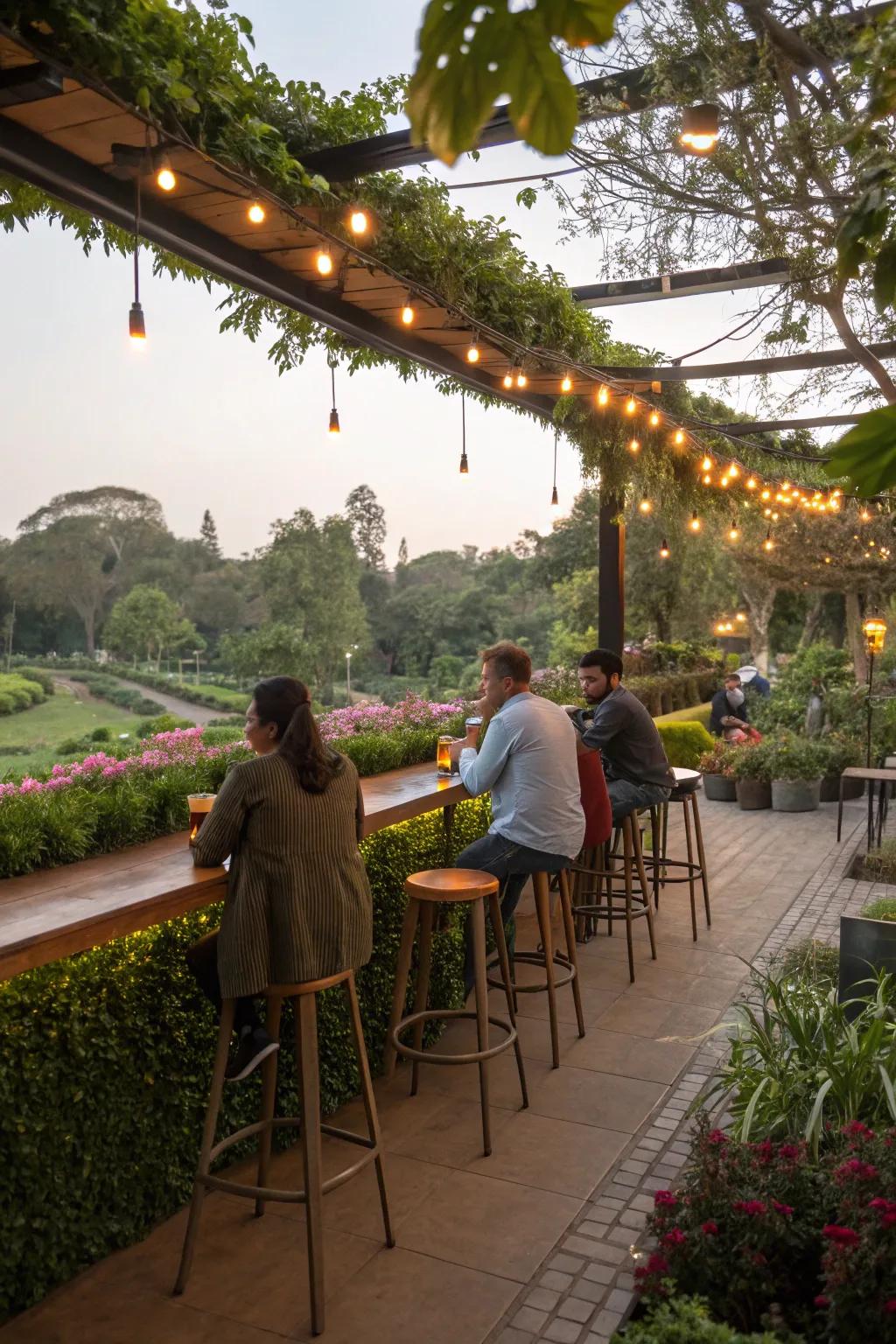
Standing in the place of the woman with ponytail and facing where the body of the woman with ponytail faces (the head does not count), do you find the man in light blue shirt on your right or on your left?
on your right

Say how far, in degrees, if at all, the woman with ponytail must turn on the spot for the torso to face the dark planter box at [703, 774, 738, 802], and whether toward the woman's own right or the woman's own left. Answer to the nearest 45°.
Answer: approximately 90° to the woman's own right

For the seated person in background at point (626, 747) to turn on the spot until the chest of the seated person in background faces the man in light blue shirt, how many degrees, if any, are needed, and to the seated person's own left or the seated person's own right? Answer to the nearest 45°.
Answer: approximately 90° to the seated person's own left

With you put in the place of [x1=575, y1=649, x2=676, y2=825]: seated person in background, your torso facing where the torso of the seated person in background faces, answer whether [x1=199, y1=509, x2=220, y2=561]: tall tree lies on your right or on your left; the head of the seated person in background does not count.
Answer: on your right

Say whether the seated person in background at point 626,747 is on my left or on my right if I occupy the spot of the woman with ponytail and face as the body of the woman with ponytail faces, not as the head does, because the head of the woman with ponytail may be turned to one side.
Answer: on my right

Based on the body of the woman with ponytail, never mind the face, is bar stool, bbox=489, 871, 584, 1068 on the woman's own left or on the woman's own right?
on the woman's own right

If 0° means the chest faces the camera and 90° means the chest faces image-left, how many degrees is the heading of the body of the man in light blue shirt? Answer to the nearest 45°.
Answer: approximately 135°

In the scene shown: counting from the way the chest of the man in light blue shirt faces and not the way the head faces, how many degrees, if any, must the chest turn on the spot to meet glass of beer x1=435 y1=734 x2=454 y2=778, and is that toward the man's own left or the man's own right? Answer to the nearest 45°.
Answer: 0° — they already face it

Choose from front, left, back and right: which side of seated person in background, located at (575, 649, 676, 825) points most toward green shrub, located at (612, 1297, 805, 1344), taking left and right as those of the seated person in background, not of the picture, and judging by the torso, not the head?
left

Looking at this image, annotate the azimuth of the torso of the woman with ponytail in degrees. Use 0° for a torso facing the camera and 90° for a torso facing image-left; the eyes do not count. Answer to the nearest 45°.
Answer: approximately 135°

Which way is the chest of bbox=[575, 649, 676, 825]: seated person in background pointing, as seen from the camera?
to the viewer's left
